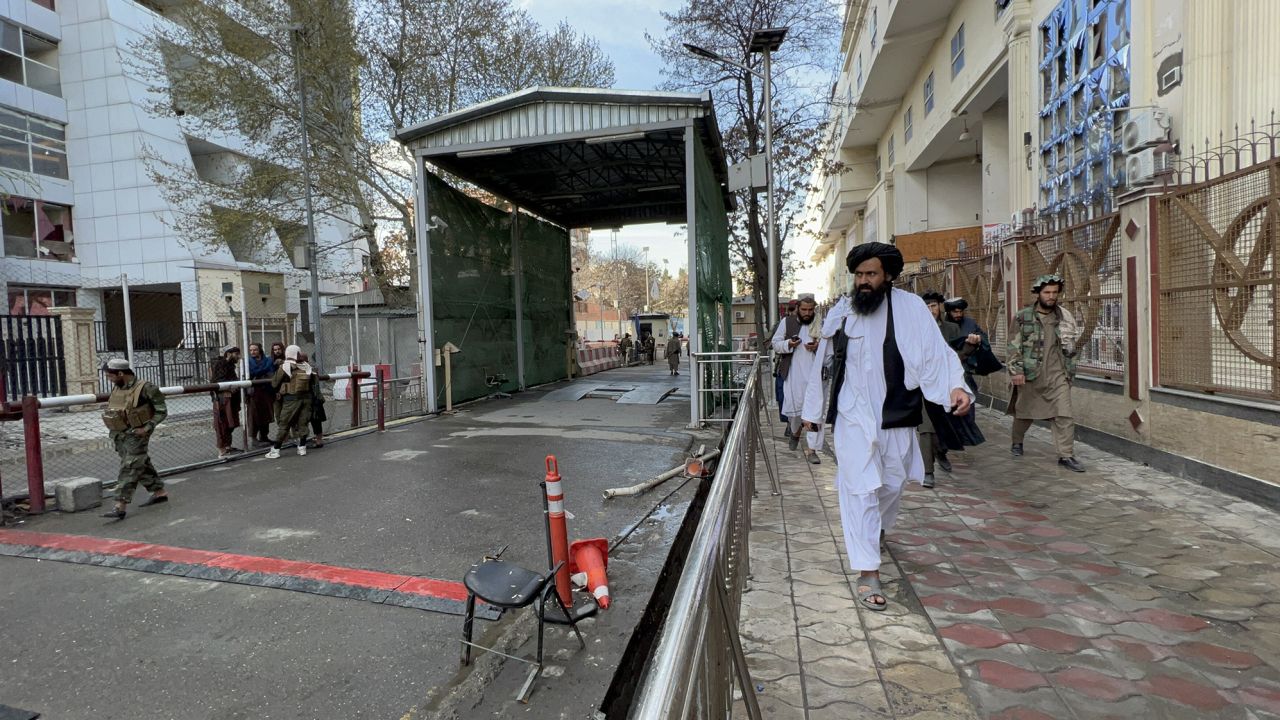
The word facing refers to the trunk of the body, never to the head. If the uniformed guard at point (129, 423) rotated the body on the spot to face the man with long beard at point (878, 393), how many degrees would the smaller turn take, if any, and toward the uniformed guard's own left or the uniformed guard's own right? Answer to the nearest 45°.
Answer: approximately 90° to the uniformed guard's own left

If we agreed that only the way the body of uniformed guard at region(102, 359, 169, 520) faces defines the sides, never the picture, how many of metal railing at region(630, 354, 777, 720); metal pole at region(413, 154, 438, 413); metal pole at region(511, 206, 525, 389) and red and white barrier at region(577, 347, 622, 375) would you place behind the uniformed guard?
3

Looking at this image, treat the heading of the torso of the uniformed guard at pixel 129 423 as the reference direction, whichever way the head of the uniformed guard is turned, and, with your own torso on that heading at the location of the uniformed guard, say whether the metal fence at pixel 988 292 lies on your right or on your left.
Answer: on your left

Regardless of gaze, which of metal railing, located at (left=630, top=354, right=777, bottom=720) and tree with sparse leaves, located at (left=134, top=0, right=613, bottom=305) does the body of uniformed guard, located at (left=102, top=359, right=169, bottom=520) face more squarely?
the metal railing

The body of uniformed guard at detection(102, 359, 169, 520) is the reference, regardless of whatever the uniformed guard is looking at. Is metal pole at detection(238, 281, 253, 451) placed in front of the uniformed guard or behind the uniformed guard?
behind

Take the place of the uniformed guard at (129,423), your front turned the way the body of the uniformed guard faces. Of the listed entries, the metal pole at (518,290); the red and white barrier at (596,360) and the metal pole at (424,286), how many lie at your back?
3

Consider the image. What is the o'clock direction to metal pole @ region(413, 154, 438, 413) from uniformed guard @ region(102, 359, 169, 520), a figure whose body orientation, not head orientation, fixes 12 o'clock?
The metal pole is roughly at 6 o'clock from the uniformed guard.

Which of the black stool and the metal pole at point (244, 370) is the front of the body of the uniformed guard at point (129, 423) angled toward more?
the black stool
